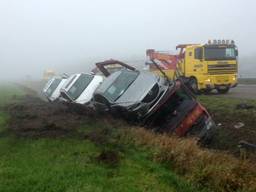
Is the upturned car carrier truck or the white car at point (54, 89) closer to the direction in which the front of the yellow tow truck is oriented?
the upturned car carrier truck

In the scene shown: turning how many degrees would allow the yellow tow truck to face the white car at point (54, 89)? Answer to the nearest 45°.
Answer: approximately 90° to its right

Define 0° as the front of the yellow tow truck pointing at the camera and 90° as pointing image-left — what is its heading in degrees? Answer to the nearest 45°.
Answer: approximately 315°

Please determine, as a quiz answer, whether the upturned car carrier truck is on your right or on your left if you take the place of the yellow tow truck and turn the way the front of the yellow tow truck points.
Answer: on your right

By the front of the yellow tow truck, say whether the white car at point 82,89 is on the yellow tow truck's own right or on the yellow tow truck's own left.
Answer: on the yellow tow truck's own right
